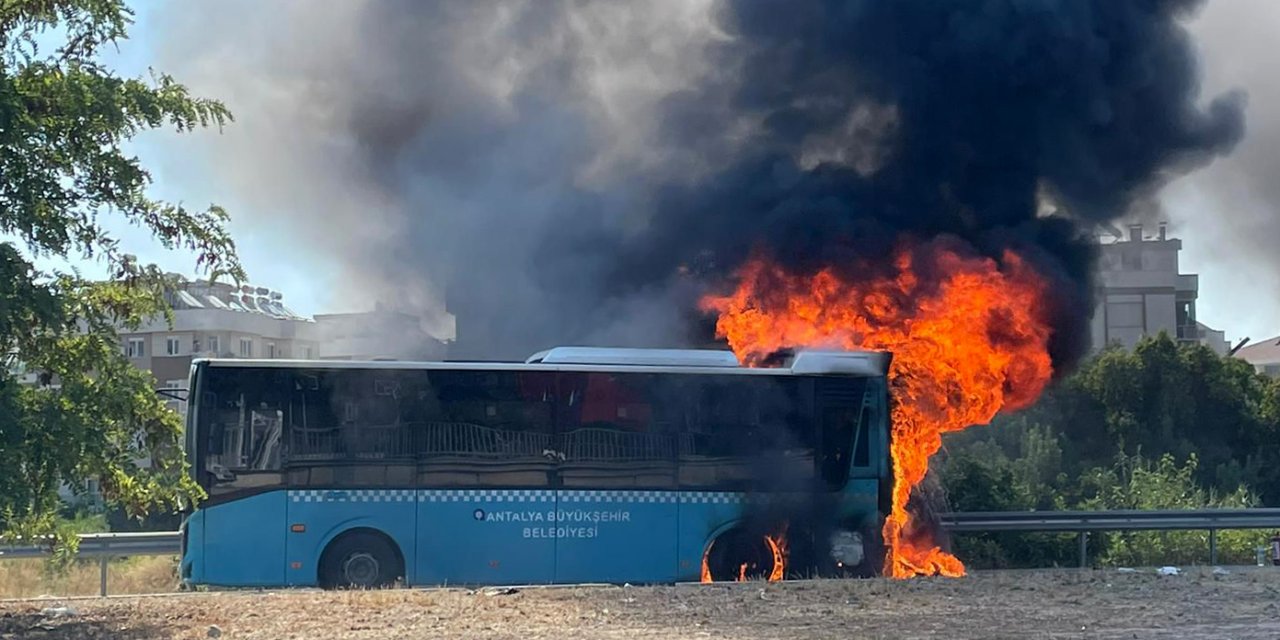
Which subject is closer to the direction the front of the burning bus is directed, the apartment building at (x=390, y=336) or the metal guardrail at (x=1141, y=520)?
the apartment building

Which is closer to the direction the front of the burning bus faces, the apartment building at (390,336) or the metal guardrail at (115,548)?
the metal guardrail

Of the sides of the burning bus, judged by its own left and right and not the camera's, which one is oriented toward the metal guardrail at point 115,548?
front

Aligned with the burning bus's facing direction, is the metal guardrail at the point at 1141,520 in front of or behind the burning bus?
behind

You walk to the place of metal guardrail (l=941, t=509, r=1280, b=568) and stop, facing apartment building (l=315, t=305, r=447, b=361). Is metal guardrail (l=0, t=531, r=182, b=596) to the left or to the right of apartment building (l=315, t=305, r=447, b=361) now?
left

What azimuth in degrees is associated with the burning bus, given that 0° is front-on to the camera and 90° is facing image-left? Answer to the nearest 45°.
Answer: approximately 90°

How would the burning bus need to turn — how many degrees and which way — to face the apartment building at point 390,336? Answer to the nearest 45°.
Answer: approximately 90° to its right

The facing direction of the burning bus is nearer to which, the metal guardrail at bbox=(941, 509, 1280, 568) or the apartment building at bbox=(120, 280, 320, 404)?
the apartment building

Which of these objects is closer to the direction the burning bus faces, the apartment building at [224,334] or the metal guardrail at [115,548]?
the metal guardrail
